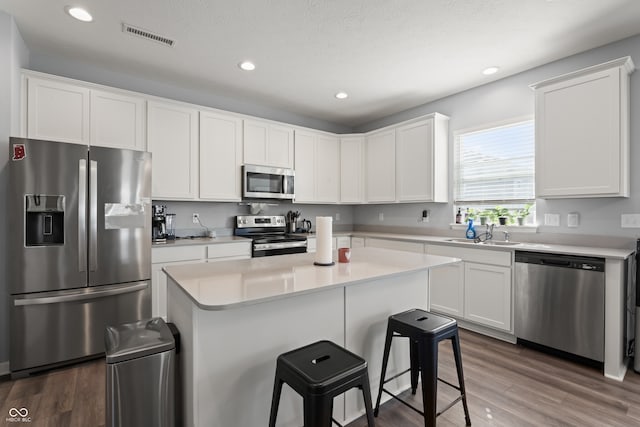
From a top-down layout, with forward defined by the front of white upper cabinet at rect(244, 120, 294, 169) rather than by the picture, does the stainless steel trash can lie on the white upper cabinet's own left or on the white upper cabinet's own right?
on the white upper cabinet's own right

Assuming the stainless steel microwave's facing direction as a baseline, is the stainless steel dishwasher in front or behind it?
in front

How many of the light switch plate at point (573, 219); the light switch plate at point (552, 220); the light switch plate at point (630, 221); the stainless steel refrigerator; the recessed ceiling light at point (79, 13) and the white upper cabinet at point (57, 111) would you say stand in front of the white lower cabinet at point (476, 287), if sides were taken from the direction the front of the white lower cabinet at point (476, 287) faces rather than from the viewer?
3

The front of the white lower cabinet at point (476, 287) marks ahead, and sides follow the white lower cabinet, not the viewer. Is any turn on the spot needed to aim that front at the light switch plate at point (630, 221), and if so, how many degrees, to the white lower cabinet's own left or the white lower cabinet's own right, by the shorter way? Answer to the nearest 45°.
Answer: approximately 135° to the white lower cabinet's own left

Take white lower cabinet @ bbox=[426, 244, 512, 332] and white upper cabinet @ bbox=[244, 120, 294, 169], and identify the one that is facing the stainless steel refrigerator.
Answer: the white lower cabinet

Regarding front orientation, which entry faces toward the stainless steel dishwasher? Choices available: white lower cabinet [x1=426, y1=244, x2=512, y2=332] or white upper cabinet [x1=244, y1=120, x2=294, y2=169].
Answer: the white upper cabinet

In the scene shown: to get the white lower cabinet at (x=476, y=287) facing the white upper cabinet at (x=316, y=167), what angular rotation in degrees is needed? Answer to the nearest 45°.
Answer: approximately 45° to its right

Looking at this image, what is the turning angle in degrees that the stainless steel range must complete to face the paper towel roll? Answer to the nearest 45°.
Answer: approximately 45° to its right

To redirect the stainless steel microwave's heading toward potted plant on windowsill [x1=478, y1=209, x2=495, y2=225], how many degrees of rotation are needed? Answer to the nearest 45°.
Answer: approximately 45° to its left

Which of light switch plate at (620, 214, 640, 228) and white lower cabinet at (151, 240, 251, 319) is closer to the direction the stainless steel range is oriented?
the light switch plate

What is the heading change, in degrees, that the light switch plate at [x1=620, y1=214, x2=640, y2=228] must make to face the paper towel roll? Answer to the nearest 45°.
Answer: approximately 45° to its right
